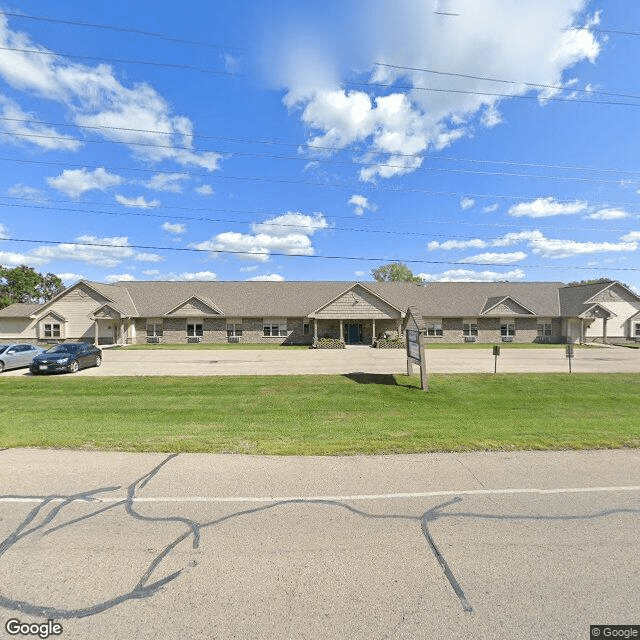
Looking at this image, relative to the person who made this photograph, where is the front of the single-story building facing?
facing the viewer

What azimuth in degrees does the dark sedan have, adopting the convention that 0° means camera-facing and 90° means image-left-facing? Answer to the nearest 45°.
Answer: approximately 45°

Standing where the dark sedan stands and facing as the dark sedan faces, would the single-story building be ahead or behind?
behind

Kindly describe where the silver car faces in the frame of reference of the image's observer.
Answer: facing the viewer and to the left of the viewer

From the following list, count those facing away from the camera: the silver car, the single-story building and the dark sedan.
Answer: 0

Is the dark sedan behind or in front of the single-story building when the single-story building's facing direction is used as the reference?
in front

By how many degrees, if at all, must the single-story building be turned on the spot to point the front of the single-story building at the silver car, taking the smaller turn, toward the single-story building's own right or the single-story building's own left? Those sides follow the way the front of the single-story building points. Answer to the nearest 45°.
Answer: approximately 45° to the single-story building's own right

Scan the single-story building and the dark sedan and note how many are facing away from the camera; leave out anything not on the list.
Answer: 0

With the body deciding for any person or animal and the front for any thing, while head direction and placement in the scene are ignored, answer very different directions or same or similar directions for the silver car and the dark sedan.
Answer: same or similar directions
